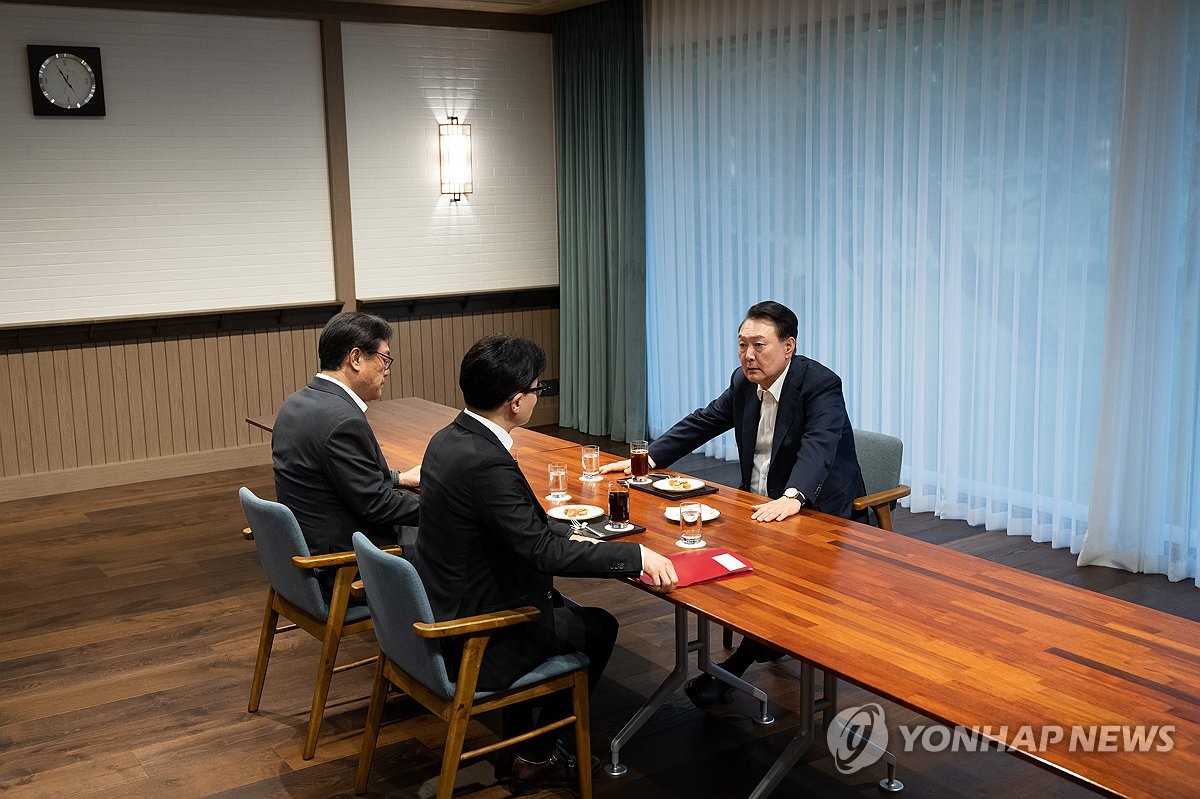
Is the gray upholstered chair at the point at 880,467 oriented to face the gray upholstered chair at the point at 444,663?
yes

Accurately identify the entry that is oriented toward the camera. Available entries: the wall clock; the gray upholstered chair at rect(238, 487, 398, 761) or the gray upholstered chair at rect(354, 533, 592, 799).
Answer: the wall clock

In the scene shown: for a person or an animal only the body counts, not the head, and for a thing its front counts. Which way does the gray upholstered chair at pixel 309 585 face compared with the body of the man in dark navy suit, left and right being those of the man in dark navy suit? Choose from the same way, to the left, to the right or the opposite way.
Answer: the opposite way

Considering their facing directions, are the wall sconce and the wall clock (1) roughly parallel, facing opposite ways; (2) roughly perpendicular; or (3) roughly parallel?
roughly parallel

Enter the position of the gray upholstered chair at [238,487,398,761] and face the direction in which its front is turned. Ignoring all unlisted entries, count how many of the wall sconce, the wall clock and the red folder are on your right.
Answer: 1

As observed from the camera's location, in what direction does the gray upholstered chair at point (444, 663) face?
facing away from the viewer and to the right of the viewer

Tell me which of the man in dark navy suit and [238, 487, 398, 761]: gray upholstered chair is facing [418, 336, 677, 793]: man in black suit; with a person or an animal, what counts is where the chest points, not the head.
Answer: the man in dark navy suit

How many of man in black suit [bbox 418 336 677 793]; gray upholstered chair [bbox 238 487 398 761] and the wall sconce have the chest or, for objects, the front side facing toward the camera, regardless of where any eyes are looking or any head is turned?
1

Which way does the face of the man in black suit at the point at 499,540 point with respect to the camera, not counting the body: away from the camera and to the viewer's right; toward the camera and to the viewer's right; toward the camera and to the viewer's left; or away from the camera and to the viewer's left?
away from the camera and to the viewer's right

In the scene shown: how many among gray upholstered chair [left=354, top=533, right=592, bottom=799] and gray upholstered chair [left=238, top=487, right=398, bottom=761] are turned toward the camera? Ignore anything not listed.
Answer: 0

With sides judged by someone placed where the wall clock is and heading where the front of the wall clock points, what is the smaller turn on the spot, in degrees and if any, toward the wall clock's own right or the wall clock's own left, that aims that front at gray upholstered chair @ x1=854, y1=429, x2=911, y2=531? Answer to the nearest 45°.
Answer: approximately 45° to the wall clock's own left

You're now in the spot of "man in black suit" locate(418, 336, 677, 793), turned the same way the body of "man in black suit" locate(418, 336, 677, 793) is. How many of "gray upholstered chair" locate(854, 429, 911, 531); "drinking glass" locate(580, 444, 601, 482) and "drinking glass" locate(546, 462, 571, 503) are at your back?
0

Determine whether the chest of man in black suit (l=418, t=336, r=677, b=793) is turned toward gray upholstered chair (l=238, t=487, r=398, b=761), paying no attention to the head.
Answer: no

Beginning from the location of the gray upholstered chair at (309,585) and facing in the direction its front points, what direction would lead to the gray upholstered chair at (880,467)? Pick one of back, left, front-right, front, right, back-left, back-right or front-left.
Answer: front-right

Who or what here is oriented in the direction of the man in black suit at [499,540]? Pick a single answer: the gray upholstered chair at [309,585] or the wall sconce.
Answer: the wall sconce

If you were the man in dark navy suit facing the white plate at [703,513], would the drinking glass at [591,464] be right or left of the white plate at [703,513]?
right

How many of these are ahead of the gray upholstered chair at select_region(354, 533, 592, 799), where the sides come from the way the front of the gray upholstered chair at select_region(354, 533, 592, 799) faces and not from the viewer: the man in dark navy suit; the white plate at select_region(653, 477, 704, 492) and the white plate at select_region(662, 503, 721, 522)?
3

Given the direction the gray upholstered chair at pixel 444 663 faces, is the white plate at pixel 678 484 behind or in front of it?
in front

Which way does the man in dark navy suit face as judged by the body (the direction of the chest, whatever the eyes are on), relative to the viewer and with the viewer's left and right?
facing the viewer and to the left of the viewer

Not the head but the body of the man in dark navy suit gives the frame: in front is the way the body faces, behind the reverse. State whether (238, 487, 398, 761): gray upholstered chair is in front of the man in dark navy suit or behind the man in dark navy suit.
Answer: in front

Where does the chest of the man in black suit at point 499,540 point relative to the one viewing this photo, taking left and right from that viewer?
facing away from the viewer and to the right of the viewer

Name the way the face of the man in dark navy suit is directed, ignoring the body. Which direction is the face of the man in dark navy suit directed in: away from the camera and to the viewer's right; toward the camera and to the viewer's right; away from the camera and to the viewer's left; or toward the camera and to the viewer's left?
toward the camera and to the viewer's left

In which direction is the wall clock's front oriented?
toward the camera
